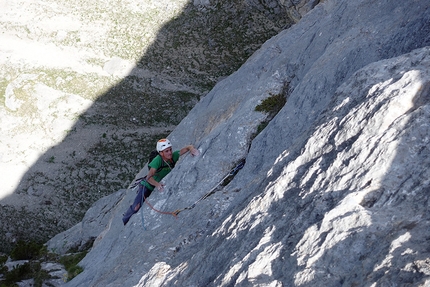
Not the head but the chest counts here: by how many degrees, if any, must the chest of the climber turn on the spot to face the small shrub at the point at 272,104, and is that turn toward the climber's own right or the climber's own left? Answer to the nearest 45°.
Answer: approximately 45° to the climber's own left

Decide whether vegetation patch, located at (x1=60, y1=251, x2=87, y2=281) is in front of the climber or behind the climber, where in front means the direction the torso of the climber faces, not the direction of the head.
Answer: behind

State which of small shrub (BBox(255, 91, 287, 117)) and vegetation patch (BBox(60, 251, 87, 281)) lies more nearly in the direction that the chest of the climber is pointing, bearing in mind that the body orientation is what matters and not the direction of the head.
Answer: the small shrub
